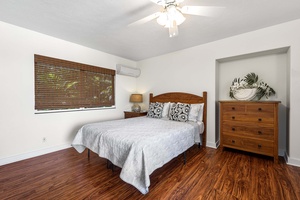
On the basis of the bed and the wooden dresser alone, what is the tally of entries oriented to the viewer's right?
0

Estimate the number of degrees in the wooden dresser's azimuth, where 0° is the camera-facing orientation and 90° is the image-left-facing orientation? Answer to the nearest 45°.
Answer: approximately 45°

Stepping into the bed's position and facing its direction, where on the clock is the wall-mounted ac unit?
The wall-mounted ac unit is roughly at 4 o'clock from the bed.

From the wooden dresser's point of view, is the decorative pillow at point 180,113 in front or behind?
in front

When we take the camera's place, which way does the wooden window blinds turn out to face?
facing the viewer and to the right of the viewer

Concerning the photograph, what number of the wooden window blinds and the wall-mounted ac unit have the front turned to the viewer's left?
0

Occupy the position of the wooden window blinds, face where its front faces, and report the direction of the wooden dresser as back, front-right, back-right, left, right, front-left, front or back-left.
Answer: front

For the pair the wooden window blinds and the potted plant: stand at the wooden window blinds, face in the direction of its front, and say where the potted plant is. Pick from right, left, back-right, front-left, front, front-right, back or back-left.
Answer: front

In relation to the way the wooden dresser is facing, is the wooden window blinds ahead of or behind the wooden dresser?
ahead

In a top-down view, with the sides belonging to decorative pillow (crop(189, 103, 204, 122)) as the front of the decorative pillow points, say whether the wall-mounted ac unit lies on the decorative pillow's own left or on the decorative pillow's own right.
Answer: on the decorative pillow's own right

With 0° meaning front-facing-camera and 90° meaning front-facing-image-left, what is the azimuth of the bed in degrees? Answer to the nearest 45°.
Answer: approximately 45°

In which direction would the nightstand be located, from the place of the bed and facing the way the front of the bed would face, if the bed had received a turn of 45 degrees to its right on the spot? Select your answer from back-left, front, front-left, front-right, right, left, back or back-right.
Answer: right

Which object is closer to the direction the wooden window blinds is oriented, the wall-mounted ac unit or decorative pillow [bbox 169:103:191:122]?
the decorative pillow

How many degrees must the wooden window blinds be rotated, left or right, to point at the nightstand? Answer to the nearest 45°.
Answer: approximately 45° to its left
